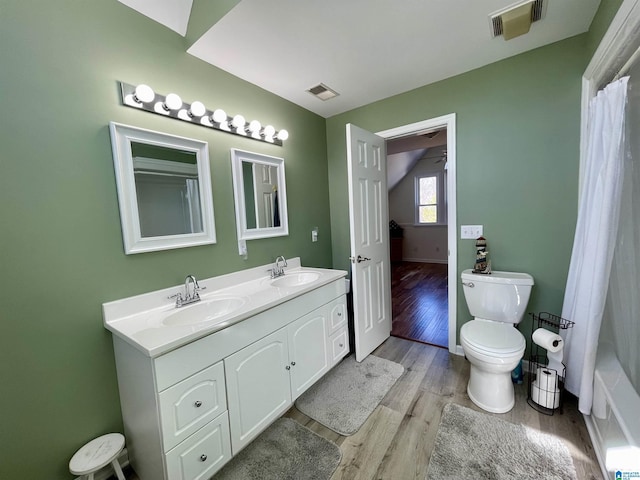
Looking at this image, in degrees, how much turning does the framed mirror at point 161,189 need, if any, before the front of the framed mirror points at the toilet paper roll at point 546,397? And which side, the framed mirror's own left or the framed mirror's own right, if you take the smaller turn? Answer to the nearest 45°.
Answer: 0° — it already faces it

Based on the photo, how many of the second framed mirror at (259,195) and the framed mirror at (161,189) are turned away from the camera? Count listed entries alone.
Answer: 0

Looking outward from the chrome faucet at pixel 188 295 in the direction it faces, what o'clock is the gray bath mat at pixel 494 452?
The gray bath mat is roughly at 12 o'clock from the chrome faucet.

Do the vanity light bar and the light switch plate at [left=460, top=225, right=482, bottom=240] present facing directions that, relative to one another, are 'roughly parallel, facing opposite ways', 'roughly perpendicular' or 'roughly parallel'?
roughly perpendicular

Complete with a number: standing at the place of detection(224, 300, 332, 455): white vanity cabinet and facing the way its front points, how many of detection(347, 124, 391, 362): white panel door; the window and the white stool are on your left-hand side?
2

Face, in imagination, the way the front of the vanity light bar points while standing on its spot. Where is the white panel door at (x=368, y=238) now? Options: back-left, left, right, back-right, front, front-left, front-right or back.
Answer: front-left

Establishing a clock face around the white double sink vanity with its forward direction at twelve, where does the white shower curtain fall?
The white shower curtain is roughly at 11 o'clock from the white double sink vanity.

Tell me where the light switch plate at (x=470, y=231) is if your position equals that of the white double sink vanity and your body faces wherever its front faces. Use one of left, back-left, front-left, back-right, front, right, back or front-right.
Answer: front-left

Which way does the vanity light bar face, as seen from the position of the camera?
facing the viewer and to the right of the viewer

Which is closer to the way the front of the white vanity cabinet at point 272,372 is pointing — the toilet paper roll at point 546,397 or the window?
the toilet paper roll
